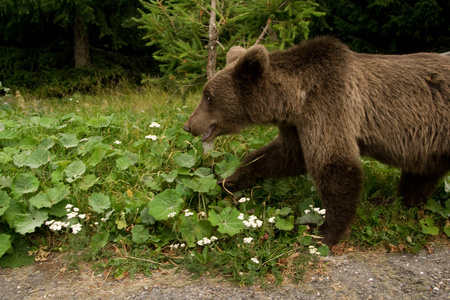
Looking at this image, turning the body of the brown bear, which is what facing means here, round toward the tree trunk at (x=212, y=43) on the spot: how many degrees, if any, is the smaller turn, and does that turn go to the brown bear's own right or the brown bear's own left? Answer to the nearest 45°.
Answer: approximately 45° to the brown bear's own right

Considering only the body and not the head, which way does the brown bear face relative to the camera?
to the viewer's left

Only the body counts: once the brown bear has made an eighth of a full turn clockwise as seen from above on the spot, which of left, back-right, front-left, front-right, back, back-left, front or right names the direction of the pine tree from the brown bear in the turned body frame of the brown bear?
front

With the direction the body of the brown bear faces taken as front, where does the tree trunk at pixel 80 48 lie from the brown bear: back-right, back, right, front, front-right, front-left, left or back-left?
front-right
